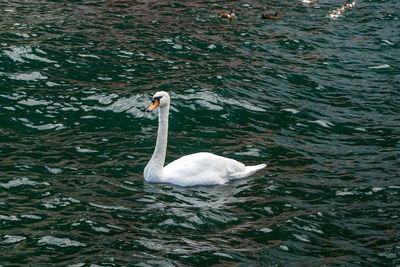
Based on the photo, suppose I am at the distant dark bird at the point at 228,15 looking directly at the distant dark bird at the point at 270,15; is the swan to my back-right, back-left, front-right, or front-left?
back-right

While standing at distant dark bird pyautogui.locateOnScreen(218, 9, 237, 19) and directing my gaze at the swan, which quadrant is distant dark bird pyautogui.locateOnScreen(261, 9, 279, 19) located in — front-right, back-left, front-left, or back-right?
back-left

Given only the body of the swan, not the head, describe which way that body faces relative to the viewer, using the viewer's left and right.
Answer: facing to the left of the viewer

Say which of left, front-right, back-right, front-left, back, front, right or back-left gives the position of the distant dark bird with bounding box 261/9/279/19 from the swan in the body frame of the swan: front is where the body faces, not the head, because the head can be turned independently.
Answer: right

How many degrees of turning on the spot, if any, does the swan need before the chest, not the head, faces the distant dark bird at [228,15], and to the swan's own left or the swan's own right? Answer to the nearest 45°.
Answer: approximately 90° to the swan's own right
